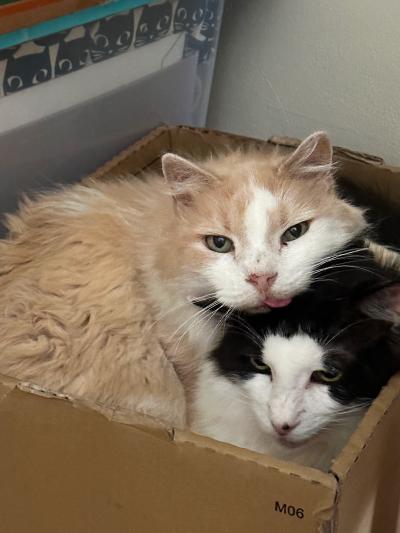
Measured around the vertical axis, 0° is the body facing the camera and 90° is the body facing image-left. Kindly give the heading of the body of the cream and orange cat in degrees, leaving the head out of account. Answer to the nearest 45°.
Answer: approximately 315°
